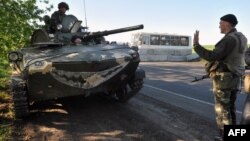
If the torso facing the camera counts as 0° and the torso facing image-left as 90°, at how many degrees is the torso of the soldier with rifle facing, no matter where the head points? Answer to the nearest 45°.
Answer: approximately 90°

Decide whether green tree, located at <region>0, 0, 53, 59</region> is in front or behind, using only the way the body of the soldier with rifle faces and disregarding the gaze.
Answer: in front

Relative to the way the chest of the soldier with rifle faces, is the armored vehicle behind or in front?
in front

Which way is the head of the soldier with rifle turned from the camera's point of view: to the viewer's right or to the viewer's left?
to the viewer's left

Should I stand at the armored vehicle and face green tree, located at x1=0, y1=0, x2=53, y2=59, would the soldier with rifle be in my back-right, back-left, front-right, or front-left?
back-right

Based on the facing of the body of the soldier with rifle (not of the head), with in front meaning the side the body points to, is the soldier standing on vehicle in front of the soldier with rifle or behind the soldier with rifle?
in front
